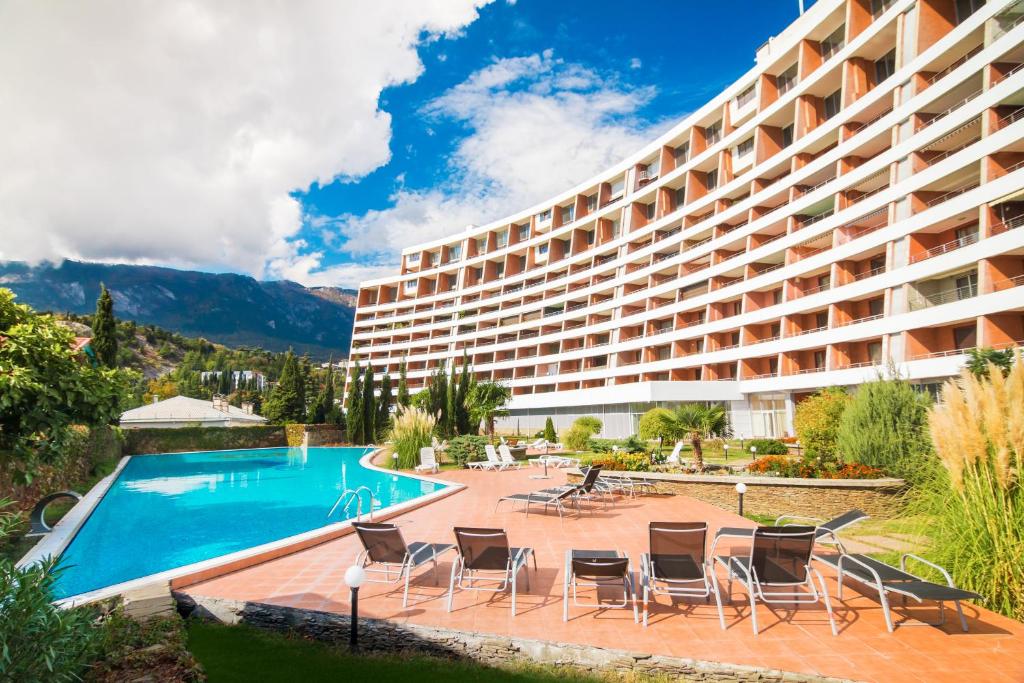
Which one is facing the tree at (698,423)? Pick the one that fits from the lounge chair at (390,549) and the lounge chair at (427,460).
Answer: the lounge chair at (390,549)

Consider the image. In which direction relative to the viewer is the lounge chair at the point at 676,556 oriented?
away from the camera

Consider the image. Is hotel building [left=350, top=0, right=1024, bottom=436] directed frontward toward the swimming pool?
yes

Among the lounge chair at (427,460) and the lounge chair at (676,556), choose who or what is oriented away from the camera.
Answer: the lounge chair at (676,556)

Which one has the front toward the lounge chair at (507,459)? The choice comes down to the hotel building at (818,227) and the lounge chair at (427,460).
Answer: the hotel building

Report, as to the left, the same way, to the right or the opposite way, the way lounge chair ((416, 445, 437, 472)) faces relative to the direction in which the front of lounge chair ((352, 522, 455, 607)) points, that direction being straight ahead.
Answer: the opposite way

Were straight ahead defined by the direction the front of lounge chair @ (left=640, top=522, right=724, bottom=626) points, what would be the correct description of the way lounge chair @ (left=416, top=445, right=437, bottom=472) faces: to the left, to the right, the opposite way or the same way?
the opposite way

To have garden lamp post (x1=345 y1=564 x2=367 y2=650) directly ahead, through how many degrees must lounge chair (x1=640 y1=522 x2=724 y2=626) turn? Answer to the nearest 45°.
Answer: approximately 135° to its left

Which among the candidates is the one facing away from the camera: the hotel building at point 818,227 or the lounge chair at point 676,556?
the lounge chair

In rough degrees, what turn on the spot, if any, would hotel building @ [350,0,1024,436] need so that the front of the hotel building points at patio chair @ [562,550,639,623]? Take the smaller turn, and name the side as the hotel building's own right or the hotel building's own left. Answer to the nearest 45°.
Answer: approximately 45° to the hotel building's own left

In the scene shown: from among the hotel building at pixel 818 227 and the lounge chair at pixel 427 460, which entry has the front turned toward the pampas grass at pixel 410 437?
the hotel building
